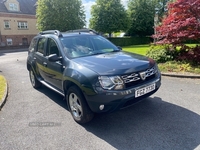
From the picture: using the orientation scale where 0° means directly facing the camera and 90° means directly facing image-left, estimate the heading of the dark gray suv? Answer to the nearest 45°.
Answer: approximately 315°

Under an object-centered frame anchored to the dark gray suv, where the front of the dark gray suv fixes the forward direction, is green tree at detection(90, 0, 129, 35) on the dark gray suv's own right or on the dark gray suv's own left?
on the dark gray suv's own left

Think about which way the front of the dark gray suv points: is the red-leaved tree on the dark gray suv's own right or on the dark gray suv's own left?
on the dark gray suv's own left

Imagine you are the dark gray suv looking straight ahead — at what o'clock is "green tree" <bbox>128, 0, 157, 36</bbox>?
The green tree is roughly at 8 o'clock from the dark gray suv.

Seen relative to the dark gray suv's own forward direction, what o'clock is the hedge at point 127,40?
The hedge is roughly at 8 o'clock from the dark gray suv.

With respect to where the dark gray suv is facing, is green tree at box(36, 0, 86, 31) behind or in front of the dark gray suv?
behind
